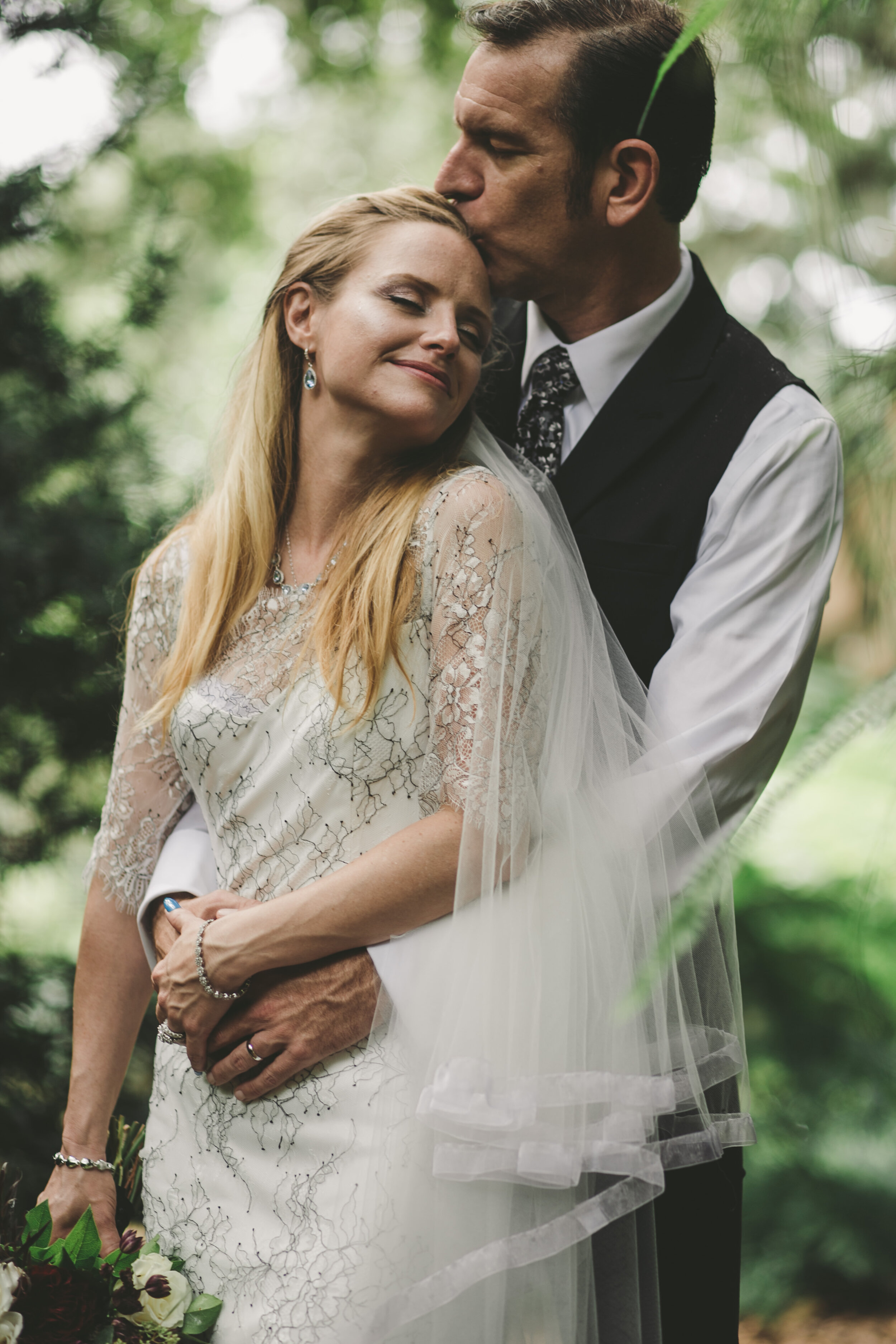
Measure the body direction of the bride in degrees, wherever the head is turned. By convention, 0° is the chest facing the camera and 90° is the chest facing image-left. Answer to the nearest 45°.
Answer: approximately 45°

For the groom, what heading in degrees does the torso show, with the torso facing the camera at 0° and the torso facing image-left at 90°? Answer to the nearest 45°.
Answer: approximately 45°

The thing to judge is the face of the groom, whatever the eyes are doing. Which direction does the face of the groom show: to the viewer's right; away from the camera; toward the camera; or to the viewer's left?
to the viewer's left
